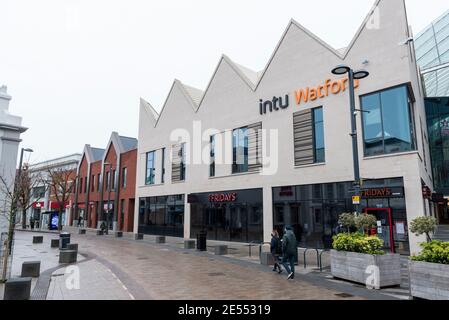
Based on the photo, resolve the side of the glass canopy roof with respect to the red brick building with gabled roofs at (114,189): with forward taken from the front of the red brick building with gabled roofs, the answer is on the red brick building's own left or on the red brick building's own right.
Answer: on the red brick building's own left

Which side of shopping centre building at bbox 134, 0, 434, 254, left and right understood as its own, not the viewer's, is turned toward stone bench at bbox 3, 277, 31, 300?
front

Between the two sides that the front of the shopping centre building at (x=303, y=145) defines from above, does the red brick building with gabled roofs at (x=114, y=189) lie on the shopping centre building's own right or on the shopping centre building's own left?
on the shopping centre building's own right

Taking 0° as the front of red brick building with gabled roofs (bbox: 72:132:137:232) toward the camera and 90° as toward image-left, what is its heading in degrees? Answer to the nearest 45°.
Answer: approximately 45°

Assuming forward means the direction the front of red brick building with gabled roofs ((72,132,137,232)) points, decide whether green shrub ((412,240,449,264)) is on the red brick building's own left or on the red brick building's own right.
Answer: on the red brick building's own left

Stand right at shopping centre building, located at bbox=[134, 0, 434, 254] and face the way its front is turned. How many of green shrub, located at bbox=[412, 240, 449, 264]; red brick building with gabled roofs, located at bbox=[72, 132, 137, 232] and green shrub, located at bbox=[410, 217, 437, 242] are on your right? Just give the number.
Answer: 1

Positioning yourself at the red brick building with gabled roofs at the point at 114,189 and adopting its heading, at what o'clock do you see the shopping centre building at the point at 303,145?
the shopping centre building at the point at 303,145 is roughly at 10 o'clock from the red brick building with gabled roofs at the point at 114,189.

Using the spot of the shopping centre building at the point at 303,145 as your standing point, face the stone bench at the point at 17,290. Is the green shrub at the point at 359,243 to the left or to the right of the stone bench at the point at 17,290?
left

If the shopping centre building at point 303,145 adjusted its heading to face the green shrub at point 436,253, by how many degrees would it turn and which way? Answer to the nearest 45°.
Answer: approximately 45° to its left

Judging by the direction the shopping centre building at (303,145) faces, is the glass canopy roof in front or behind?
behind

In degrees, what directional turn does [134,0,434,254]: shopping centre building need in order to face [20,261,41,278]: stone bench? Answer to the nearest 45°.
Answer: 0° — it already faces it

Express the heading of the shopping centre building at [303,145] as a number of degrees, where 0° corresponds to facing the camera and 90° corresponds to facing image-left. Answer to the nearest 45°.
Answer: approximately 45°

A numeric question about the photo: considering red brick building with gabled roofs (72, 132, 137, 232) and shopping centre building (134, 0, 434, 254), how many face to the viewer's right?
0

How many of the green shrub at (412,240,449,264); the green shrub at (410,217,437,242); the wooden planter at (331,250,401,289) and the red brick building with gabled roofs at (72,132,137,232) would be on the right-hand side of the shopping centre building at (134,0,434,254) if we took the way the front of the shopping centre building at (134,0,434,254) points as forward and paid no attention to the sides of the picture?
1

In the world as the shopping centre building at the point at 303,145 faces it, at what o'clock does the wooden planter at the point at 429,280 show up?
The wooden planter is roughly at 10 o'clock from the shopping centre building.

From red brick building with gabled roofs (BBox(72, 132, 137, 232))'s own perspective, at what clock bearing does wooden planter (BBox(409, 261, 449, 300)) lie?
The wooden planter is roughly at 10 o'clock from the red brick building with gabled roofs.
